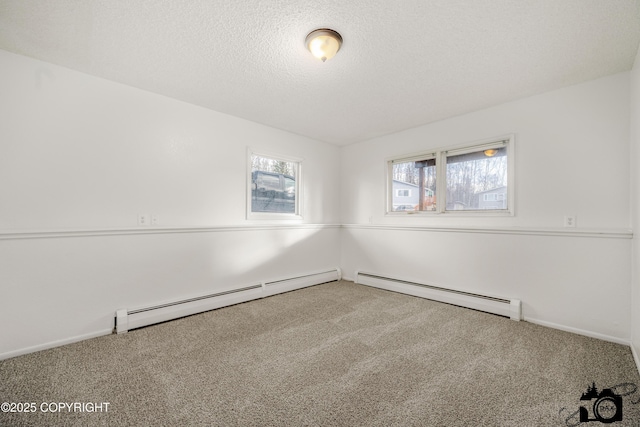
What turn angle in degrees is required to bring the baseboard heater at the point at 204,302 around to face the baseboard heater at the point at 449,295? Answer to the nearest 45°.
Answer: approximately 45° to its left

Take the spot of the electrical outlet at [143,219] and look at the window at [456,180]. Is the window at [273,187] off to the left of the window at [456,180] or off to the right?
left

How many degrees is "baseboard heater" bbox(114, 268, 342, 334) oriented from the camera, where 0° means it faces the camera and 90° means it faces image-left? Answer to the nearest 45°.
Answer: approximately 315°

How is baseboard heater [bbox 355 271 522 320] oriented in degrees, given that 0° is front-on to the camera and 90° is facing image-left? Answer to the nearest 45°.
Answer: approximately 45°

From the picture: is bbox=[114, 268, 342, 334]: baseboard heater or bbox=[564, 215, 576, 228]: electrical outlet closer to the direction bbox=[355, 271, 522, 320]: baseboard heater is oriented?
the baseboard heater

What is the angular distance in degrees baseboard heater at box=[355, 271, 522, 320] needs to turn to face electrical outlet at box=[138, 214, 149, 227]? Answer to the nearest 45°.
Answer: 0° — it already faces it

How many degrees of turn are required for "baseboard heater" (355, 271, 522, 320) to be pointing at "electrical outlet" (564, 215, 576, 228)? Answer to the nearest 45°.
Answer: approximately 135° to its left

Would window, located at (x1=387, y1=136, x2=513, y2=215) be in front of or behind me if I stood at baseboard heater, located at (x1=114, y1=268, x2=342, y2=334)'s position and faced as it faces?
in front
